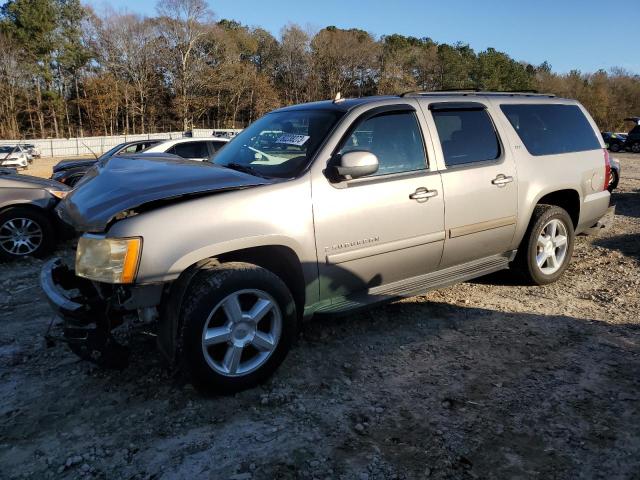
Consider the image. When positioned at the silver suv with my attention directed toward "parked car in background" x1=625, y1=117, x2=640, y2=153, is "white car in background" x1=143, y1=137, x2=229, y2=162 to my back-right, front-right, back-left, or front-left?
front-left

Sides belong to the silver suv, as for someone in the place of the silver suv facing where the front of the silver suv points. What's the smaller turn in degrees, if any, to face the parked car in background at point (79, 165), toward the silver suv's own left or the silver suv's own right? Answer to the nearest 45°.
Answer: approximately 90° to the silver suv's own right

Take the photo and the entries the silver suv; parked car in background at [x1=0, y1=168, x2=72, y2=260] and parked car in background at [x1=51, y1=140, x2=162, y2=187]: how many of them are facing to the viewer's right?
1

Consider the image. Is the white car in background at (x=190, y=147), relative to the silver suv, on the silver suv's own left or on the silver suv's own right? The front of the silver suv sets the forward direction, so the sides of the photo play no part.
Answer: on the silver suv's own right

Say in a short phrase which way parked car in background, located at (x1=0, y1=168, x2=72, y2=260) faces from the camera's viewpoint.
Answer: facing to the right of the viewer

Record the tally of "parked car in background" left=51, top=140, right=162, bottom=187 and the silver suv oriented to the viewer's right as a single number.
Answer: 0

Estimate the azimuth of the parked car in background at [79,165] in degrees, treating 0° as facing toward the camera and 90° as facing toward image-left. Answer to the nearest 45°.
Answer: approximately 45°

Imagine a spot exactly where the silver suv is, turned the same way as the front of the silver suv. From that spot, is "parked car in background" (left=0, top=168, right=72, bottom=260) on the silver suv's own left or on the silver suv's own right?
on the silver suv's own right
